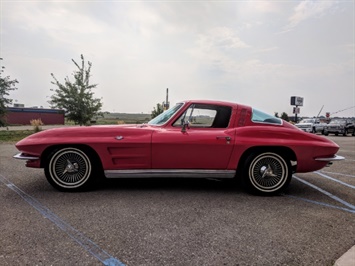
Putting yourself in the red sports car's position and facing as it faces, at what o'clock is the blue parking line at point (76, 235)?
The blue parking line is roughly at 10 o'clock from the red sports car.

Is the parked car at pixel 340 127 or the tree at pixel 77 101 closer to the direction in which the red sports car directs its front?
the tree

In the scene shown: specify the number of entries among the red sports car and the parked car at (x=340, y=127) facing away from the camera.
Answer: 0

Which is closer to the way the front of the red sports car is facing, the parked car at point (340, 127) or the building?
the building

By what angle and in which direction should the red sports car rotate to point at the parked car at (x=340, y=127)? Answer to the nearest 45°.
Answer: approximately 135° to its right

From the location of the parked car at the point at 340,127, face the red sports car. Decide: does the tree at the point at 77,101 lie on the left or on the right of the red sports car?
right

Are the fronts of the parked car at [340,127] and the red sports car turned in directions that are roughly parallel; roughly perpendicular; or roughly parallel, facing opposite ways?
roughly parallel

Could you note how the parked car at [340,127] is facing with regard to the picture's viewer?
facing the viewer and to the left of the viewer

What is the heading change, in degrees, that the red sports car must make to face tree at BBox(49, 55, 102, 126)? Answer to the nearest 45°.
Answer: approximately 45° to its right

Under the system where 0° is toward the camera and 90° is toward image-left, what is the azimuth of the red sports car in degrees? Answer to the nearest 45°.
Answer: approximately 90°

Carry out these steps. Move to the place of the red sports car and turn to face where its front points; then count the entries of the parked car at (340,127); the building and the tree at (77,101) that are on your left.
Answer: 0

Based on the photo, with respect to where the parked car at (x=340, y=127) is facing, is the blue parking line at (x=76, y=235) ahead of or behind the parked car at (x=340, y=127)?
ahead

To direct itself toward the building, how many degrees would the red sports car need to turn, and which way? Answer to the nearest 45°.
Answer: approximately 45° to its right

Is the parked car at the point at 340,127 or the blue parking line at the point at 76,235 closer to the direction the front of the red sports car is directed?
the blue parking line

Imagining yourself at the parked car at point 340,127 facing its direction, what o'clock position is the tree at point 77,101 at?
The tree is roughly at 12 o'clock from the parked car.
